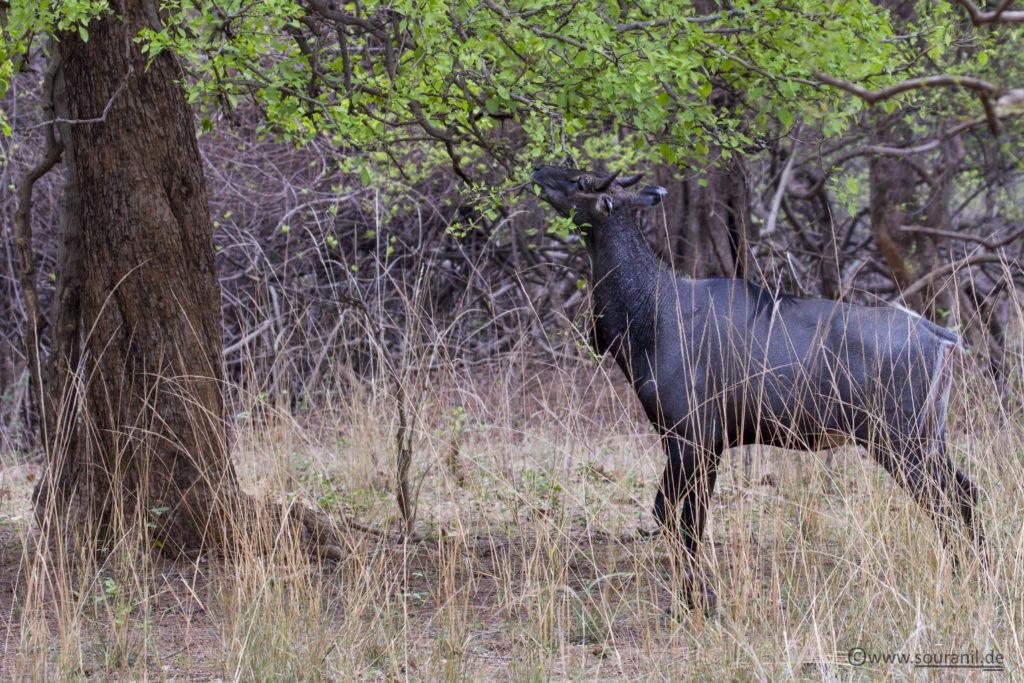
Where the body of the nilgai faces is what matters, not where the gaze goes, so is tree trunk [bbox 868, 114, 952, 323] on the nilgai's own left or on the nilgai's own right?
on the nilgai's own right

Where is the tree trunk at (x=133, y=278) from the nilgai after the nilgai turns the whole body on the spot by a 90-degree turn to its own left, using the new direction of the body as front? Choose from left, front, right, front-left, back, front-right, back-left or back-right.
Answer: right

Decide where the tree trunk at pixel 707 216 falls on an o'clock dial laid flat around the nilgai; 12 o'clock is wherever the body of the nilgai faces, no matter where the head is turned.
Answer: The tree trunk is roughly at 3 o'clock from the nilgai.

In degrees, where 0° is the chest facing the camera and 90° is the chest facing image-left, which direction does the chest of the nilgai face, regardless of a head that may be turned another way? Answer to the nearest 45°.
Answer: approximately 90°
